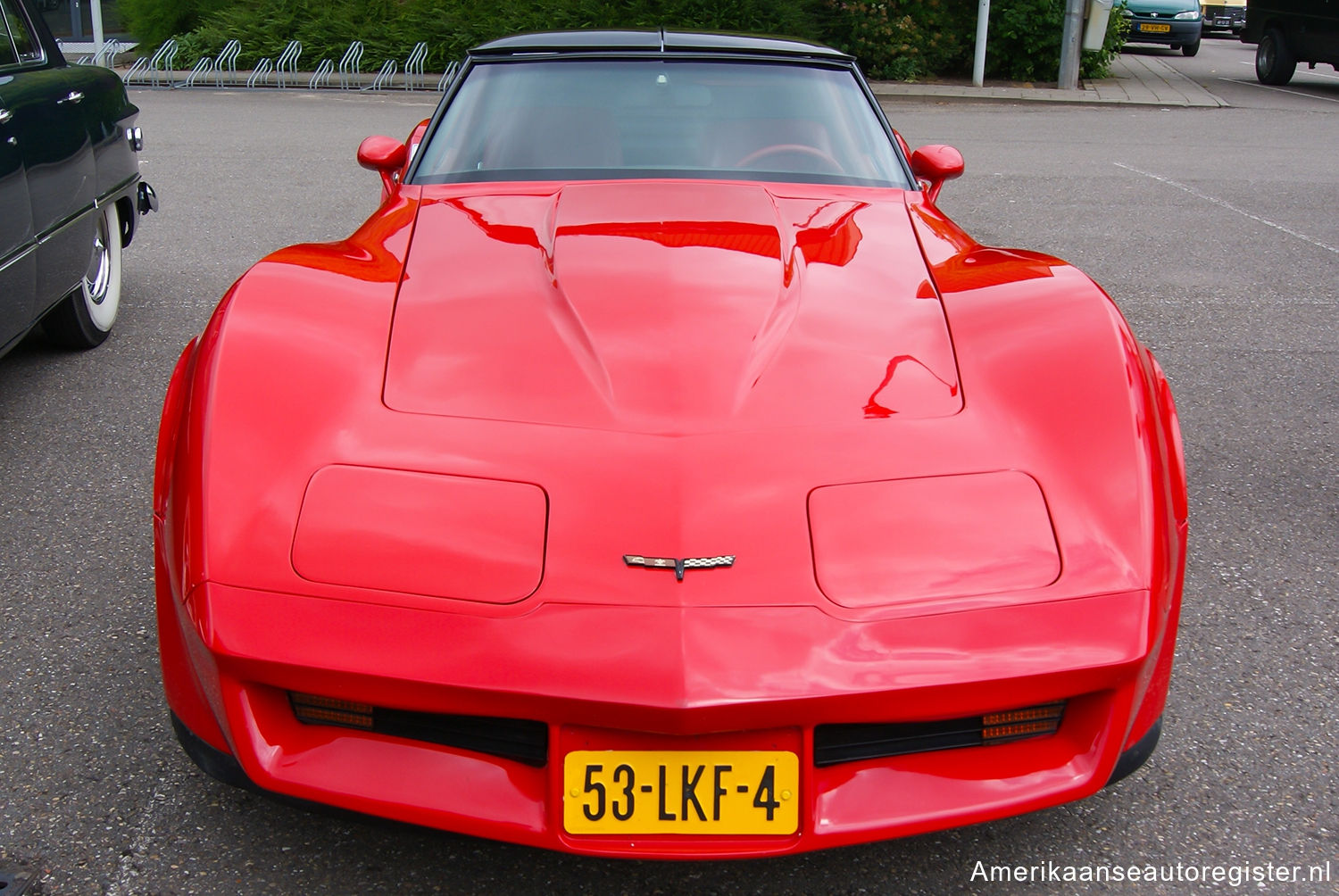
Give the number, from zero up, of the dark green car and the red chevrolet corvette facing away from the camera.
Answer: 0

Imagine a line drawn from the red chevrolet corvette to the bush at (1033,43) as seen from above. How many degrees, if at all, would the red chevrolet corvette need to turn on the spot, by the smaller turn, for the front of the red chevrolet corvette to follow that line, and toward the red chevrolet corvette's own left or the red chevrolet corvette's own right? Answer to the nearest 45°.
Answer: approximately 180°

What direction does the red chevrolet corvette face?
toward the camera

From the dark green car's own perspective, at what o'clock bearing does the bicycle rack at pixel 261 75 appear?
The bicycle rack is roughly at 5 o'clock from the dark green car.

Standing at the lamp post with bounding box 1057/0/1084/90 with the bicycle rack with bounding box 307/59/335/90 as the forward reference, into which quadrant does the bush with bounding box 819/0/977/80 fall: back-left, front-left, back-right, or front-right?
front-right

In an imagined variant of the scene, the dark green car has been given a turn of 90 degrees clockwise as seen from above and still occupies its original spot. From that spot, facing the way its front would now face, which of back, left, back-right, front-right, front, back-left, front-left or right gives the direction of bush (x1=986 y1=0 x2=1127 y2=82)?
right

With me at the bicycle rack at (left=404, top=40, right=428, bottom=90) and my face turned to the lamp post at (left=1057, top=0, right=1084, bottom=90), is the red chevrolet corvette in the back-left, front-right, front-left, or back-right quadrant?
front-right

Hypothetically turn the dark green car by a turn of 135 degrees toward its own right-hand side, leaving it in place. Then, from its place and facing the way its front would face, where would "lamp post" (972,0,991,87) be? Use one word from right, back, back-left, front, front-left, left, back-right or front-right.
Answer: front-right

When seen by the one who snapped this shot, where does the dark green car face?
facing the viewer and to the left of the viewer

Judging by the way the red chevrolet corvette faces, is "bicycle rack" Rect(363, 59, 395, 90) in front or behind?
behind

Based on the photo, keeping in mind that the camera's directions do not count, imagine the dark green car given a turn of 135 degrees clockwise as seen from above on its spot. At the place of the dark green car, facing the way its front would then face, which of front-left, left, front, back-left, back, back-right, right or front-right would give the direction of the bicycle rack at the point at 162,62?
front

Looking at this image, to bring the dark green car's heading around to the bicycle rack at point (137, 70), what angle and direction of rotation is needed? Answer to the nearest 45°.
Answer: approximately 135° to its right

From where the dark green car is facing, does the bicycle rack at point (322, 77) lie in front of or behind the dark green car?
behind

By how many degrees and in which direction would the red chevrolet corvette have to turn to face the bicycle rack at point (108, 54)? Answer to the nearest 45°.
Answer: approximately 135° to its right

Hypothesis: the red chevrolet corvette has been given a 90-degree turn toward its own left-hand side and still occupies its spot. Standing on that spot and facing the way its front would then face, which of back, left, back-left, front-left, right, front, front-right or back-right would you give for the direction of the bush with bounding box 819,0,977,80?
left

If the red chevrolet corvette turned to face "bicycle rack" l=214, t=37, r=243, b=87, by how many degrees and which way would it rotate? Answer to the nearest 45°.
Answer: approximately 180°

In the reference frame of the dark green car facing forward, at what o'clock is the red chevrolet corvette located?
The red chevrolet corvette is roughly at 10 o'clock from the dark green car.
